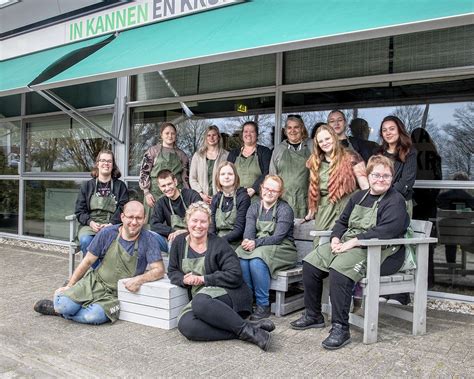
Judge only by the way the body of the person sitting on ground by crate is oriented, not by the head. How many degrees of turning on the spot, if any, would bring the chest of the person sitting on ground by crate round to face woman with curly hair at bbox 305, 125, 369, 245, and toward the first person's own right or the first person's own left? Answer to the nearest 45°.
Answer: approximately 90° to the first person's own left

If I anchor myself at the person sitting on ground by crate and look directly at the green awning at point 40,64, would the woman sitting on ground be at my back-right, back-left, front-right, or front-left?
back-right

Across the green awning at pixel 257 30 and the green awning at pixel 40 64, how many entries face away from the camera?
0

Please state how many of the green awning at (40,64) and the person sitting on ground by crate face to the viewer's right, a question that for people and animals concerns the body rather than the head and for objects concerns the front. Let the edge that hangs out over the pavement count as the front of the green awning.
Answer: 0

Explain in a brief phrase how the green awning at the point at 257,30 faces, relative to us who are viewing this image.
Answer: facing the viewer and to the left of the viewer

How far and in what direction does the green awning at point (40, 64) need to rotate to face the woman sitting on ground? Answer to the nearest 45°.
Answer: approximately 45° to its left

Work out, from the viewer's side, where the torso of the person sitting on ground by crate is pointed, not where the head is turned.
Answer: toward the camera

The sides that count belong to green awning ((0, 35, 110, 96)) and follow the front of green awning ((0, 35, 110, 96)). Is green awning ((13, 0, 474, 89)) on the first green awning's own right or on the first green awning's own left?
on the first green awning's own left

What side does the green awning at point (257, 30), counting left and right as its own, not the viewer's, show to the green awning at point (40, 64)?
right
